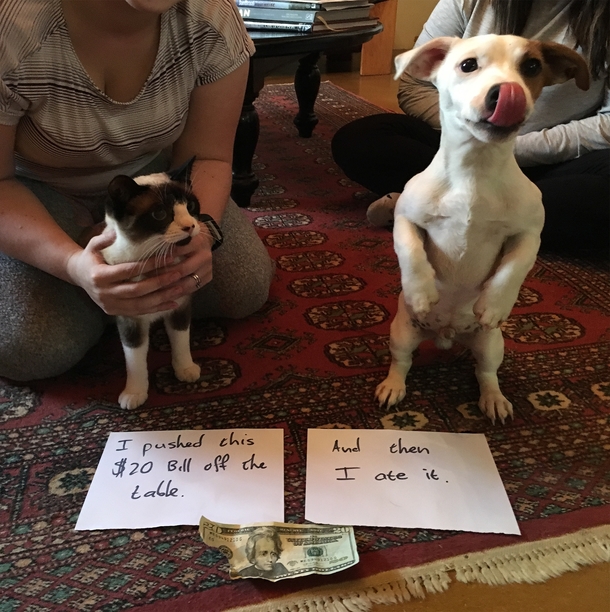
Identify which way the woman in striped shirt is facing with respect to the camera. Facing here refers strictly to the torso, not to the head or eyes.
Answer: toward the camera

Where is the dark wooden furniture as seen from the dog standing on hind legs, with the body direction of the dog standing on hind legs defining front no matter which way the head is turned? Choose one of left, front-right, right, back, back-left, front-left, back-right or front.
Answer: back-right

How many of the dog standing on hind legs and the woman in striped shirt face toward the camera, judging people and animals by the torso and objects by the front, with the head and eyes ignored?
2

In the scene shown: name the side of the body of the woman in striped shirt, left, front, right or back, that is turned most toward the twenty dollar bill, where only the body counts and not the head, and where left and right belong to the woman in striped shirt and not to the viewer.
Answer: front

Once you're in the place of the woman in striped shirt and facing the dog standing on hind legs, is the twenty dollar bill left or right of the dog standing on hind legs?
right

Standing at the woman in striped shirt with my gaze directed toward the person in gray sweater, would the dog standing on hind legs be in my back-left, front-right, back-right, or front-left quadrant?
front-right

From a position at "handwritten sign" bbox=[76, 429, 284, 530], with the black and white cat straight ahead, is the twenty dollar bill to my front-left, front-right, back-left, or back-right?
back-right

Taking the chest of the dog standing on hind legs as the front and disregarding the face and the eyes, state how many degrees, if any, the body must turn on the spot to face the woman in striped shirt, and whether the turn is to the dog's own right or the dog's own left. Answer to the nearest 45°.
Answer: approximately 90° to the dog's own right

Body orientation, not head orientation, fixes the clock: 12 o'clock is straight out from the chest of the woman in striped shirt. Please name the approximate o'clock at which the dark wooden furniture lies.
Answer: The dark wooden furniture is roughly at 7 o'clock from the woman in striped shirt.

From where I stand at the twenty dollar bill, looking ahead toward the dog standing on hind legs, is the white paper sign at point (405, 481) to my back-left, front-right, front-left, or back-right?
front-right

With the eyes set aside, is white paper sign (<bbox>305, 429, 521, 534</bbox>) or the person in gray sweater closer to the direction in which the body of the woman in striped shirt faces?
the white paper sign

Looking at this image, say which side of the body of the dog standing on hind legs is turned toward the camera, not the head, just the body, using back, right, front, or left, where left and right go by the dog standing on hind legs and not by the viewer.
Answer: front
